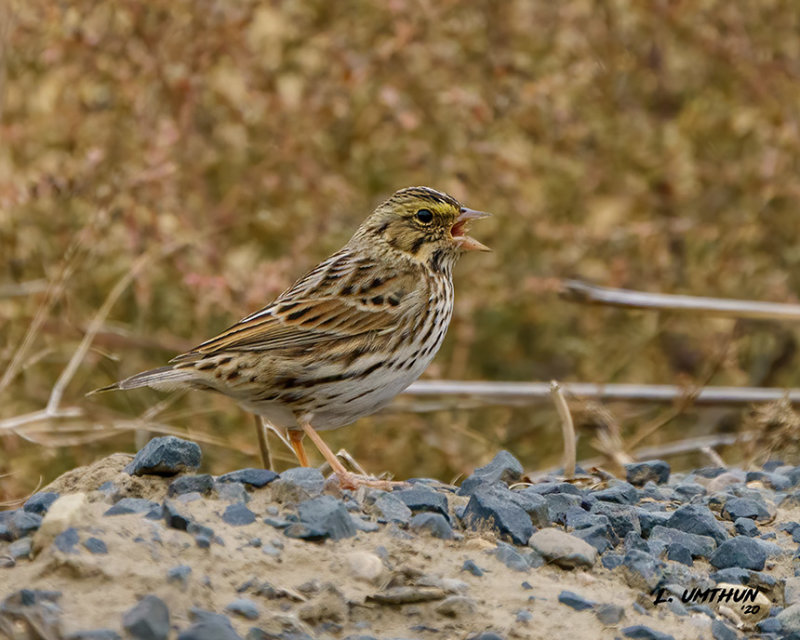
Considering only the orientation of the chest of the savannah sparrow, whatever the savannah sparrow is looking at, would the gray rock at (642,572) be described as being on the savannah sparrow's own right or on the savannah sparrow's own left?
on the savannah sparrow's own right

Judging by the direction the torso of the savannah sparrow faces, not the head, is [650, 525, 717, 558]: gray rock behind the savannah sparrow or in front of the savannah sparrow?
in front

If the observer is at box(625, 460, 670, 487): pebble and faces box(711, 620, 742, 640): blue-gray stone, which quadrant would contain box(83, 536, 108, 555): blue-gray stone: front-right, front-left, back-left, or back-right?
front-right

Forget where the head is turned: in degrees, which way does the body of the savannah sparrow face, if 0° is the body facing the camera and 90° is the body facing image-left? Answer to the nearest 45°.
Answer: approximately 270°

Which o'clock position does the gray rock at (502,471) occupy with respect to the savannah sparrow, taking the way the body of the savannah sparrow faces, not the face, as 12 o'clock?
The gray rock is roughly at 1 o'clock from the savannah sparrow.

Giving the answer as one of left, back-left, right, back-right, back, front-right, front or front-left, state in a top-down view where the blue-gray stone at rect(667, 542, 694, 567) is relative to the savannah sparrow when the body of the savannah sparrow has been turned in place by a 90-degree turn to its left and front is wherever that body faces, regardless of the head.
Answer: back-right

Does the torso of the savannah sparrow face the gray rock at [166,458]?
no

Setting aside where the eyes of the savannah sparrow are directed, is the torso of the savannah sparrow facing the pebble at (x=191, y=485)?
no

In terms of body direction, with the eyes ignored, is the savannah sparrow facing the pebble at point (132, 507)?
no

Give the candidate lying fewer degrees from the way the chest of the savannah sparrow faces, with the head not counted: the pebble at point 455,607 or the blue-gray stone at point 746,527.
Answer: the blue-gray stone

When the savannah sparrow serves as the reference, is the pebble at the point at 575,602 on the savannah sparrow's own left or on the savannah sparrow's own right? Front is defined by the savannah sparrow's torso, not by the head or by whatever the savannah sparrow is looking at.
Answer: on the savannah sparrow's own right

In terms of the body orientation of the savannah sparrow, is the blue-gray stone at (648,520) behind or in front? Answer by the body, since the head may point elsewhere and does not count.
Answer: in front

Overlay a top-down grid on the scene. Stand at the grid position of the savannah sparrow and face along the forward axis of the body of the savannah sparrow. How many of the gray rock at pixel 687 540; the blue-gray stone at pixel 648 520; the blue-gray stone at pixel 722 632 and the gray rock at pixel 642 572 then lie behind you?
0

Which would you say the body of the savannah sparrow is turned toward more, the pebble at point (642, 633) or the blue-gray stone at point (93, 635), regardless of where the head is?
the pebble
